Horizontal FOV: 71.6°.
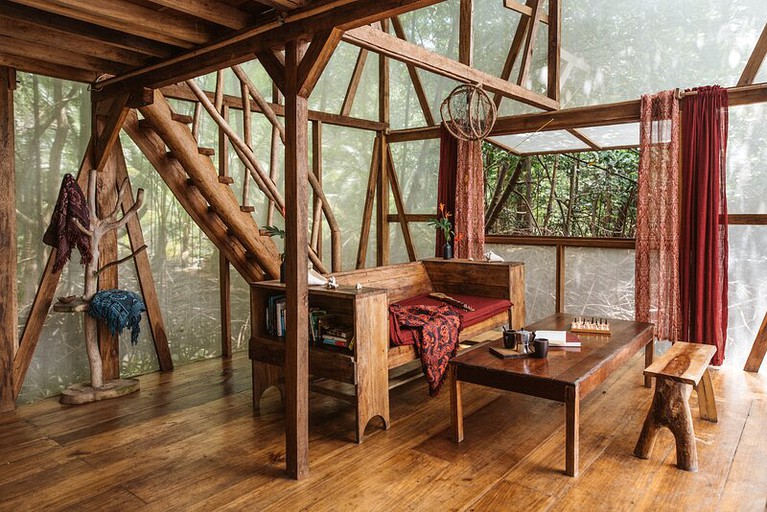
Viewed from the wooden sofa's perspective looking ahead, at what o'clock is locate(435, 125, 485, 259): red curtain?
The red curtain is roughly at 8 o'clock from the wooden sofa.

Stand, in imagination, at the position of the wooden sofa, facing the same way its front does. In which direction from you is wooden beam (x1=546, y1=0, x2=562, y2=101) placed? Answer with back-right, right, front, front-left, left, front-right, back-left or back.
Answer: left

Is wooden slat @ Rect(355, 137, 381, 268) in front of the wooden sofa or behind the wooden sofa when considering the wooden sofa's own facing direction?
behind

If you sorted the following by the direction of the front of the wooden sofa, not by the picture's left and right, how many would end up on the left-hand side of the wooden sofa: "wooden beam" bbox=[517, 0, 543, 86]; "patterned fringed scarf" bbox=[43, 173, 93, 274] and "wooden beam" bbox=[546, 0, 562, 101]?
2

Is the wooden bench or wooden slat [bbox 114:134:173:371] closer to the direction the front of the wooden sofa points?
the wooden bench

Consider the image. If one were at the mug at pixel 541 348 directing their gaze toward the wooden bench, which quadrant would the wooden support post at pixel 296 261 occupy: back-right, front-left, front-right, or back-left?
back-right

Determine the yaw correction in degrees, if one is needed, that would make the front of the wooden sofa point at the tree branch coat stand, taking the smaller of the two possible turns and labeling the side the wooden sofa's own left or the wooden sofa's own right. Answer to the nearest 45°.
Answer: approximately 135° to the wooden sofa's own right

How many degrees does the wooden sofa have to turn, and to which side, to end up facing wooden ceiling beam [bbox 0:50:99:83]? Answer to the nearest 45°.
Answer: approximately 135° to its right

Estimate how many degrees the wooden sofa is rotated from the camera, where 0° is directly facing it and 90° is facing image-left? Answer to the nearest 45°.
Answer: approximately 315°

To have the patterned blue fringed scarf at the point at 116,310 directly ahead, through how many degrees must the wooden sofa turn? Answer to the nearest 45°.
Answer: approximately 135° to its right
